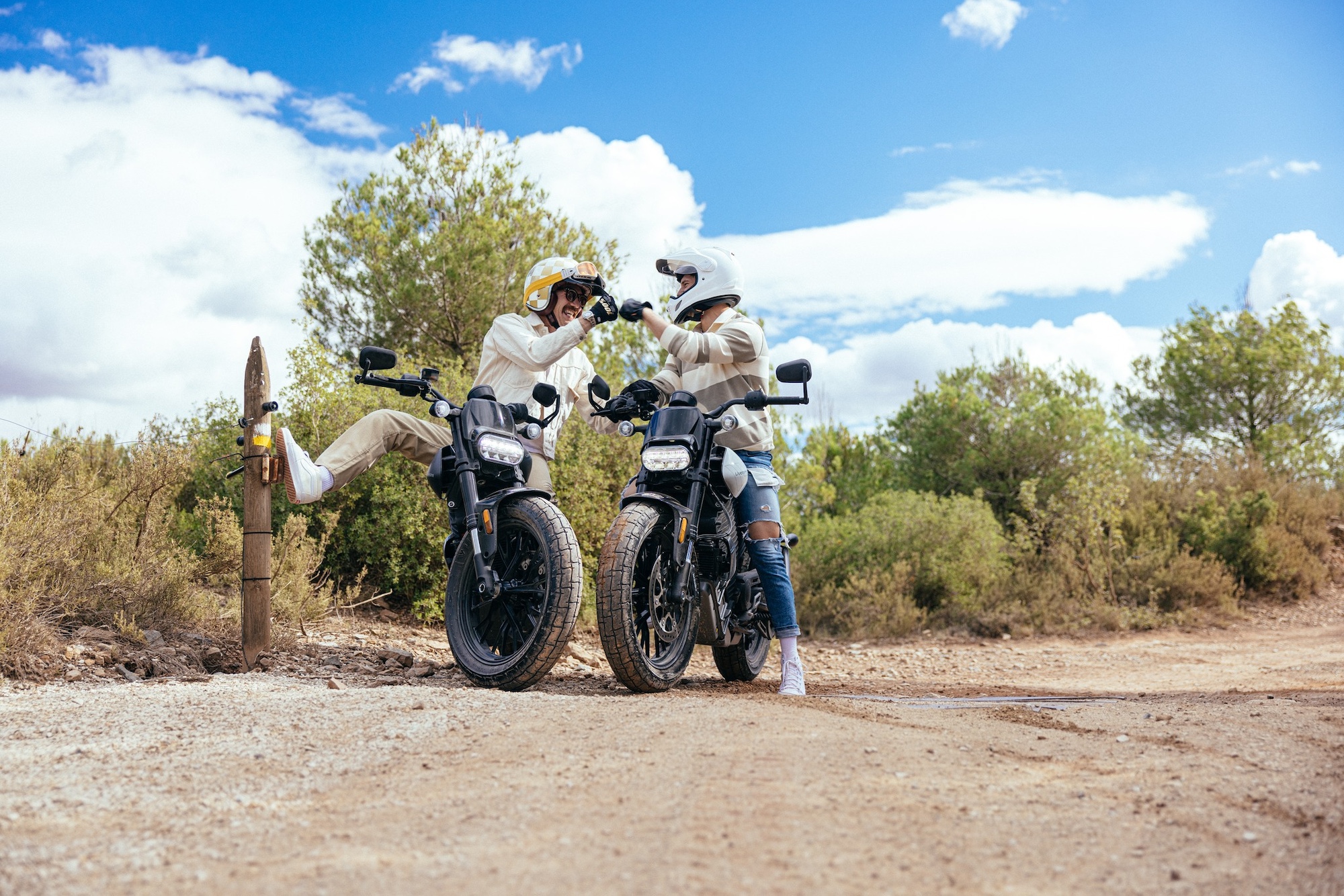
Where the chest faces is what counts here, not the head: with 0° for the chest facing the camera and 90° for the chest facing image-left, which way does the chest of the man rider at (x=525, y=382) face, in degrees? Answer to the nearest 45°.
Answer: approximately 315°

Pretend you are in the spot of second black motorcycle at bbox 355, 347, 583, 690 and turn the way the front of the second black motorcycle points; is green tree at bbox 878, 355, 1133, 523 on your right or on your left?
on your left

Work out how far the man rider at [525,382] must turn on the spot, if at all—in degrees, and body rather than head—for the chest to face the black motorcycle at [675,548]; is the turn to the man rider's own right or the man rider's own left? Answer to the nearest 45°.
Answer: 0° — they already face it

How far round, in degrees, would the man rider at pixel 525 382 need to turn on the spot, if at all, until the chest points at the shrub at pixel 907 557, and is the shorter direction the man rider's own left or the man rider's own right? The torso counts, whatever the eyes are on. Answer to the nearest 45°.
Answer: approximately 90° to the man rider's own left

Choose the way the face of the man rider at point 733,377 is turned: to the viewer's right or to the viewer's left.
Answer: to the viewer's left

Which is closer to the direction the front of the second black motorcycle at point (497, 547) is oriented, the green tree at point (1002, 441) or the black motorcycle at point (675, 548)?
the black motorcycle

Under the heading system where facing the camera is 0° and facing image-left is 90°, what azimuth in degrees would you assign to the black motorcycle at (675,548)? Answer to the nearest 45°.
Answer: approximately 45°

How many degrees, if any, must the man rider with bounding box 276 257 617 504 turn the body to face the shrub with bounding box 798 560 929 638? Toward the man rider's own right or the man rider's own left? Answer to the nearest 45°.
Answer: approximately 90° to the man rider's own left

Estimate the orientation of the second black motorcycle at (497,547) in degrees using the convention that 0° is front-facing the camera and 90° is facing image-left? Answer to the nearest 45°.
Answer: approximately 315°

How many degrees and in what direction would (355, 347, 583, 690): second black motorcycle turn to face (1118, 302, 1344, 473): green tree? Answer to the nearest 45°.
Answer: approximately 90° to its left

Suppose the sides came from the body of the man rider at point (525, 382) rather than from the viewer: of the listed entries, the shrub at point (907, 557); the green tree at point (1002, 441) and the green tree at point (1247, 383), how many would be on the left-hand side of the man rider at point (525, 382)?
3

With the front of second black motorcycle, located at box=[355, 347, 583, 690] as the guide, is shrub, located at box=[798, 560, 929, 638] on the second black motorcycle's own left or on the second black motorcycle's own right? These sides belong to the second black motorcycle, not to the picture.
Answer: on the second black motorcycle's own left
